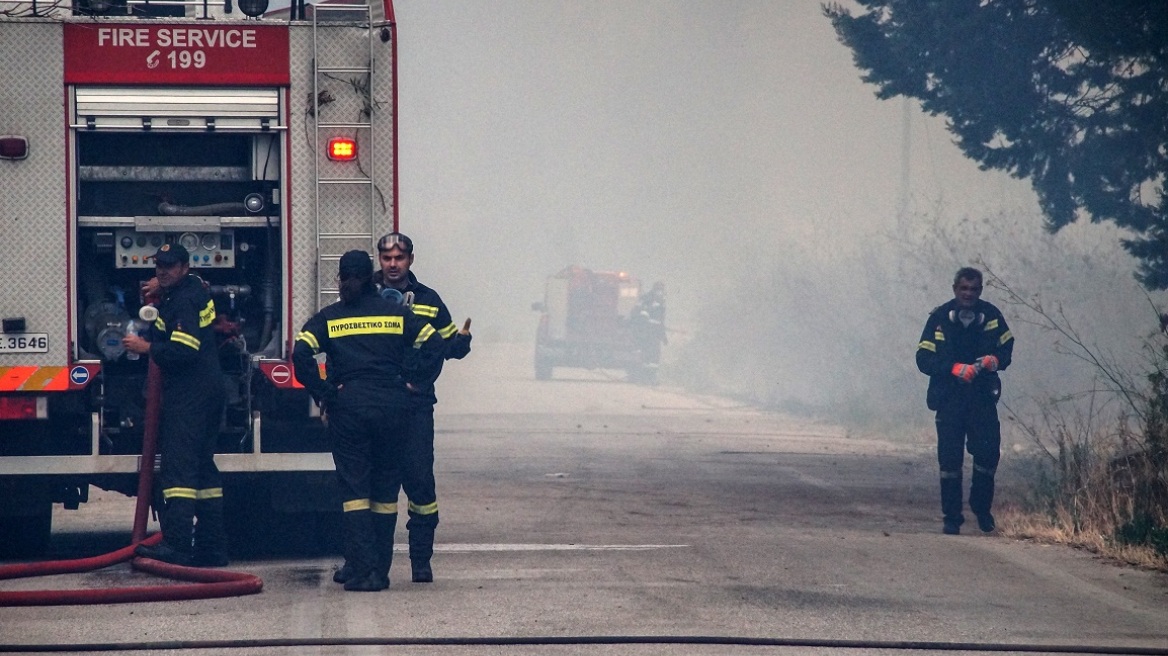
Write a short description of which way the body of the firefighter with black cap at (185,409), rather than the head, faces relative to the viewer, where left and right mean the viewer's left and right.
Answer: facing to the left of the viewer

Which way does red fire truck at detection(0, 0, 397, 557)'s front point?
away from the camera

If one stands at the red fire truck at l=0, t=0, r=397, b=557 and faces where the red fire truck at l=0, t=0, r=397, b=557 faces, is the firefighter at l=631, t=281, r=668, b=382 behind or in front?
in front

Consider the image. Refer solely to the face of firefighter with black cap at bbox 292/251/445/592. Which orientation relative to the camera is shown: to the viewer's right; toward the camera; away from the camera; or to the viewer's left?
away from the camera

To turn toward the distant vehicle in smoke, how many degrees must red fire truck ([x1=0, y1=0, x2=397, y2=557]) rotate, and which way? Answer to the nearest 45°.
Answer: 0° — it already faces it

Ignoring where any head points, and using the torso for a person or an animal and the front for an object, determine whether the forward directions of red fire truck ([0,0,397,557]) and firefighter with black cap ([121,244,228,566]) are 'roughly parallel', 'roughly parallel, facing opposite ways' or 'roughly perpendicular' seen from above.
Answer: roughly perpendicular

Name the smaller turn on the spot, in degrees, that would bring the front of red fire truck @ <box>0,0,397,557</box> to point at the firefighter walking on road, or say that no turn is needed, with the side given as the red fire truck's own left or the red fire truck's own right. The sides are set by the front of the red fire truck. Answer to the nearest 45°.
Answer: approximately 90° to the red fire truck's own right

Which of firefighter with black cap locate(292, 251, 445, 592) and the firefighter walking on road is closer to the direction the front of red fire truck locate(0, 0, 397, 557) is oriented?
the firefighter walking on road

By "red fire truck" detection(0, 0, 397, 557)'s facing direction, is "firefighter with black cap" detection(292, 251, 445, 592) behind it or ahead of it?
behind
